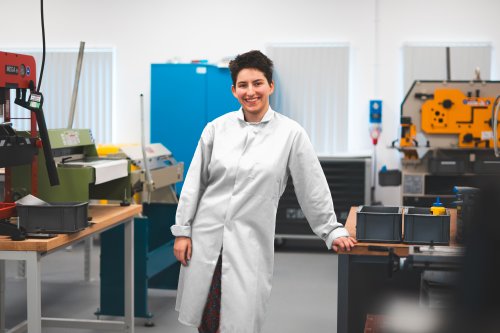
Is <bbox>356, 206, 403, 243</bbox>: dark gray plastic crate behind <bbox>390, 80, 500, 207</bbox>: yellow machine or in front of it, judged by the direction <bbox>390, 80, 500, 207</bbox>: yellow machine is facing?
in front

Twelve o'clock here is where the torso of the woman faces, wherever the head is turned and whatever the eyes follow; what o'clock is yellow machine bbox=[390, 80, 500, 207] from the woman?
The yellow machine is roughly at 7 o'clock from the woman.

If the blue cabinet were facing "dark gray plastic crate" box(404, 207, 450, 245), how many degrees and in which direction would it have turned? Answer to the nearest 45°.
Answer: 0° — it already faces it

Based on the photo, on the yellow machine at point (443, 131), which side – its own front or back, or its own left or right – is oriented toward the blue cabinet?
right

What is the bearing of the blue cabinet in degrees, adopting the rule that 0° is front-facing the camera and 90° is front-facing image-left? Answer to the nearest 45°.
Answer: approximately 0°

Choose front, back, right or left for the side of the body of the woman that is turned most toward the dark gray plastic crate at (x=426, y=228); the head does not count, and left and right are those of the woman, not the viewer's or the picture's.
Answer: left

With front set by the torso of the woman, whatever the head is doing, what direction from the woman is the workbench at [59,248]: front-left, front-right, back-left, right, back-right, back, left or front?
back-right

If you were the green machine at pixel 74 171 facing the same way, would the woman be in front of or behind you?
in front
